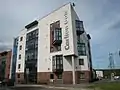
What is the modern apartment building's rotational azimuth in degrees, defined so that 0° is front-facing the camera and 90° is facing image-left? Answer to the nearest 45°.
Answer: approximately 45°
